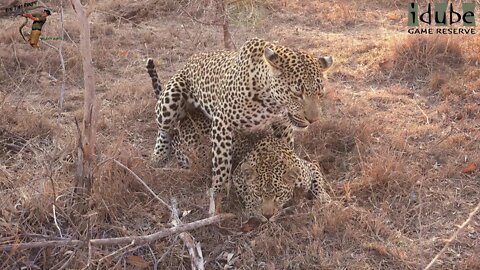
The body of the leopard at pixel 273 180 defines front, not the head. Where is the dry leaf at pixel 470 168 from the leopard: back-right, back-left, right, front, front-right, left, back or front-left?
left

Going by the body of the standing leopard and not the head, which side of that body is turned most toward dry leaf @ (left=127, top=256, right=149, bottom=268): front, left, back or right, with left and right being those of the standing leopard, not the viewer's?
right

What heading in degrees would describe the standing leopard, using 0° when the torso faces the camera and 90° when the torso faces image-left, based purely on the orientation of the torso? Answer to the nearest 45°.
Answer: approximately 315°

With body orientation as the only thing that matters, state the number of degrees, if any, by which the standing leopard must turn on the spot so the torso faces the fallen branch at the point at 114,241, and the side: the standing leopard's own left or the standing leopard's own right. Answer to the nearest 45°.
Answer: approximately 90° to the standing leopard's own right

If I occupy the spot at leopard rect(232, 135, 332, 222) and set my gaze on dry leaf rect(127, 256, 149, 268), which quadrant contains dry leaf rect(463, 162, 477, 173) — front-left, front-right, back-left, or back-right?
back-left

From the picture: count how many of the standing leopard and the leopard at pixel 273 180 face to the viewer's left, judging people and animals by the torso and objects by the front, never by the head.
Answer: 0

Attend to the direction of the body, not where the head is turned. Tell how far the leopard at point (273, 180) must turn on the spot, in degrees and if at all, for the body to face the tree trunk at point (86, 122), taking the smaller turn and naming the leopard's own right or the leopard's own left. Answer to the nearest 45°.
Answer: approximately 90° to the leopard's own right

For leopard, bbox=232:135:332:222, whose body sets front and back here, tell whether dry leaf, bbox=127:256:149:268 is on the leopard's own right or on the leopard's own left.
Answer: on the leopard's own right

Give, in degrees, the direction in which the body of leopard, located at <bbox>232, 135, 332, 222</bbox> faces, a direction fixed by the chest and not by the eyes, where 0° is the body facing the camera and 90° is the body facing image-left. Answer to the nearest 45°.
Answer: approximately 0°

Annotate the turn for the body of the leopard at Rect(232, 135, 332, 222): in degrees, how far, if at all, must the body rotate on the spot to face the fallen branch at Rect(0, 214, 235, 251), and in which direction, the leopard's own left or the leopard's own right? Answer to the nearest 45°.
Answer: approximately 45° to the leopard's own right
